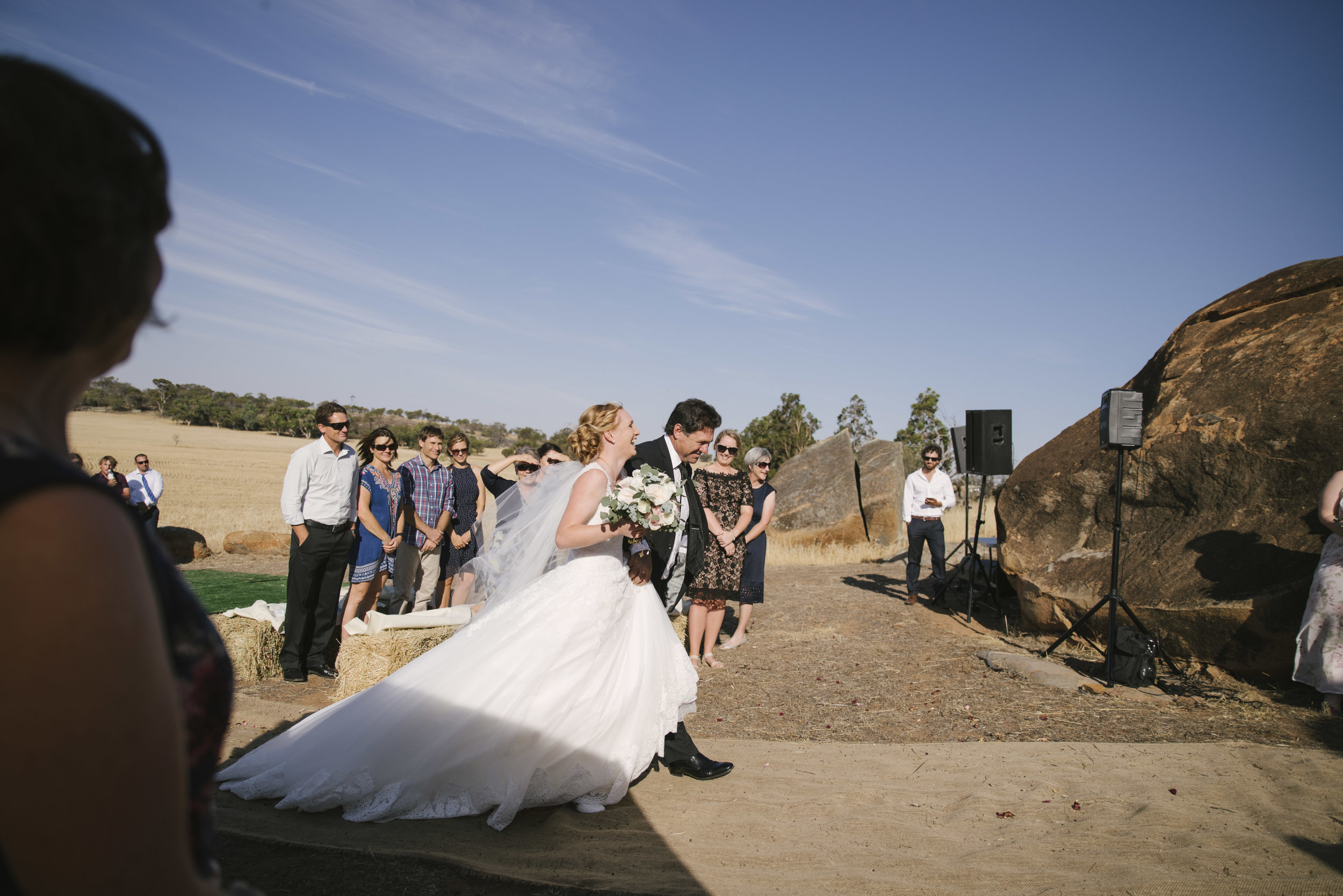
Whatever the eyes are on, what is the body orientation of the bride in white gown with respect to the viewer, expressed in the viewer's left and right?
facing to the right of the viewer

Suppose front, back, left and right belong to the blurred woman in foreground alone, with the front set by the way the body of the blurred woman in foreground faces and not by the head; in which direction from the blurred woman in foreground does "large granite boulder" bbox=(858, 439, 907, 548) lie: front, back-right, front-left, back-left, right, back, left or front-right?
front-left

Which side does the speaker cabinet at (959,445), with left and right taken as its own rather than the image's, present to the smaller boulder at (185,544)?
front

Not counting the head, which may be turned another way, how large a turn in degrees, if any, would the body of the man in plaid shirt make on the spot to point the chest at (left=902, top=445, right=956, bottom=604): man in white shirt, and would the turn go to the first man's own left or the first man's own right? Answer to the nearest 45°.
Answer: approximately 45° to the first man's own left

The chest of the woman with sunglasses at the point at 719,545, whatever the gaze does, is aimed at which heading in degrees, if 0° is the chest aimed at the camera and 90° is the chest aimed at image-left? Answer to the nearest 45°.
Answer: approximately 0°

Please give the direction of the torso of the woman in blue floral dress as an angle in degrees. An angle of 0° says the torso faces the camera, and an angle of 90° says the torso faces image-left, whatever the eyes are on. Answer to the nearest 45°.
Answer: approximately 315°

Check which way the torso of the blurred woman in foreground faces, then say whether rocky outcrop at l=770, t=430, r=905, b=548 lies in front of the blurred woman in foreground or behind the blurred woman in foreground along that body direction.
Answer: in front

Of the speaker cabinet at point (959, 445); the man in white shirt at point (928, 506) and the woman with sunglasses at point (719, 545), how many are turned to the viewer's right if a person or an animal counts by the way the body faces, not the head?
0

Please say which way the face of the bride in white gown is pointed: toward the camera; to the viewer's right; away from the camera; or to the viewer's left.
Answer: to the viewer's right

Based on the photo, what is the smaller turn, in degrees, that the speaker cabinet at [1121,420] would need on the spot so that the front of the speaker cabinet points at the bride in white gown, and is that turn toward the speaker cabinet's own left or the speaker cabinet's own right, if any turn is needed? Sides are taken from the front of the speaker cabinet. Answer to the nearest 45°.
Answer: approximately 45° to the speaker cabinet's own left
